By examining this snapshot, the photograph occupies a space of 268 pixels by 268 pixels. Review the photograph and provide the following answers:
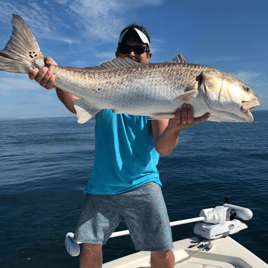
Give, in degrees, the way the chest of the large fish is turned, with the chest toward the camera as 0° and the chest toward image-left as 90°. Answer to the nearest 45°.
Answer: approximately 270°

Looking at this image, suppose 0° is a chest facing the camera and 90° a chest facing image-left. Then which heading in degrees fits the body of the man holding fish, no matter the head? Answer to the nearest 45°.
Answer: approximately 0°
